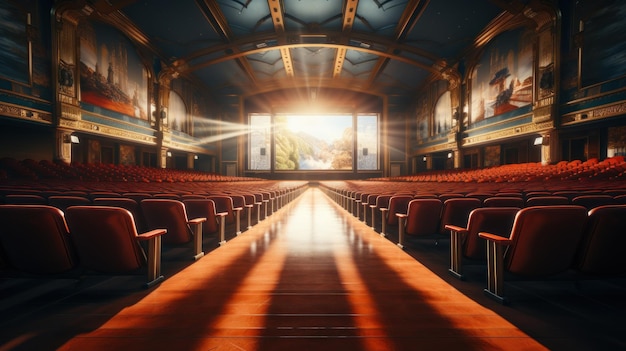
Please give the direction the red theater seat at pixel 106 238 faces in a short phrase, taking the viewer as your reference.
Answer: facing away from the viewer and to the right of the viewer

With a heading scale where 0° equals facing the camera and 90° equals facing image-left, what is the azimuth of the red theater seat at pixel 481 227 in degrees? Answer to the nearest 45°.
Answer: approximately 135°

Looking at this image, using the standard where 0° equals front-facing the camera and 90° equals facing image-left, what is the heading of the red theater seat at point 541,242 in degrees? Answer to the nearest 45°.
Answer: approximately 135°

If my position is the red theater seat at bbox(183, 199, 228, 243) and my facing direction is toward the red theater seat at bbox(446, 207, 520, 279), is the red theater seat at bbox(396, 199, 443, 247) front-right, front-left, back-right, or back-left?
front-left

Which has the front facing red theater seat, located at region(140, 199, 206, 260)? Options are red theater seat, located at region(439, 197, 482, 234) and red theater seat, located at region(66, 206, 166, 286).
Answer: red theater seat, located at region(66, 206, 166, 286)

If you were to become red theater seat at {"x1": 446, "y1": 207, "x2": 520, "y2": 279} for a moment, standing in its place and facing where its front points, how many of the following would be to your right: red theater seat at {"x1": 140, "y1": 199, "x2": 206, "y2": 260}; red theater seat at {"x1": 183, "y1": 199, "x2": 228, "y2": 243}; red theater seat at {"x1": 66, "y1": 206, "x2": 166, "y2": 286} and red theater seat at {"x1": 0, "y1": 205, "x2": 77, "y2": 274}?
0

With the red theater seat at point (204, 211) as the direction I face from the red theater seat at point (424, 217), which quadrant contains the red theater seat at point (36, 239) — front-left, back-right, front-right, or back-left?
front-left

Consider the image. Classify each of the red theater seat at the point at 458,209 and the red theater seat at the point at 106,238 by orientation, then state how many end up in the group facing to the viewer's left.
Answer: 0

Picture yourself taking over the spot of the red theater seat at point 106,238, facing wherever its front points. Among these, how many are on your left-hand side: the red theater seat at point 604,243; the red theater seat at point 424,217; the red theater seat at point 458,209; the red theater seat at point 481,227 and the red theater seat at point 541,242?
0

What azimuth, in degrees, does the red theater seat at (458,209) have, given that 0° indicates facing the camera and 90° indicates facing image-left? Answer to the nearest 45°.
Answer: approximately 180°

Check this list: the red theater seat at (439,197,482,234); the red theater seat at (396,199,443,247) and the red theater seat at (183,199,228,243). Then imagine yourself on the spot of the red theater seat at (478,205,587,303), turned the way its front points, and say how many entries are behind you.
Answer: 0

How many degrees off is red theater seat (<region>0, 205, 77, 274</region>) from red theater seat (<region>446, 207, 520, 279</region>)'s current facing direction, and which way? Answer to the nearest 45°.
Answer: approximately 90° to its left

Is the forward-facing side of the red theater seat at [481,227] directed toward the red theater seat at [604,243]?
no

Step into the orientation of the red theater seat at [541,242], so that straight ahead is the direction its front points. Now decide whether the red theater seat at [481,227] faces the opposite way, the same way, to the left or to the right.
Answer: the same way

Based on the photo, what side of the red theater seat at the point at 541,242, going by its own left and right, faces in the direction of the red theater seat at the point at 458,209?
front

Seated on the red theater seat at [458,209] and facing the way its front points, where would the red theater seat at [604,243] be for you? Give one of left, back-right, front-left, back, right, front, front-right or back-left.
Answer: back-right
